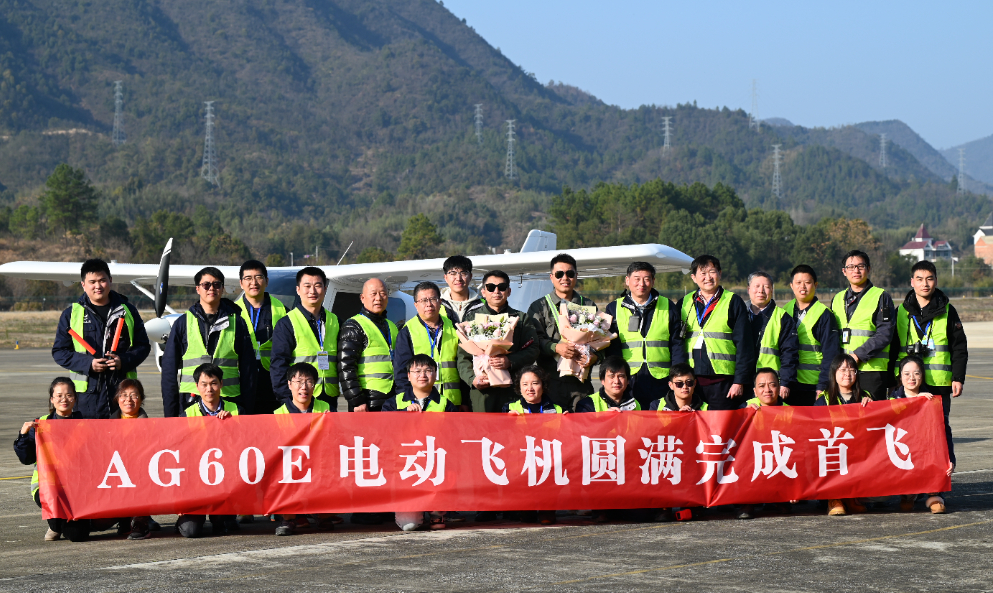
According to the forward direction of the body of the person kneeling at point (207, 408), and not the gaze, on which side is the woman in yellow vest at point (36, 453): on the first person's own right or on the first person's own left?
on the first person's own right

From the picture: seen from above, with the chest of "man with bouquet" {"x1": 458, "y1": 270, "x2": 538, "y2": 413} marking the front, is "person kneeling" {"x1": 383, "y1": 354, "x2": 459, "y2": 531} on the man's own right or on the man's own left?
on the man's own right

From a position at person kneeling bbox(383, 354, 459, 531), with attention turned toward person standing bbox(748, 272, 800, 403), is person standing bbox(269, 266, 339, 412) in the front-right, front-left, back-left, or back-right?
back-left

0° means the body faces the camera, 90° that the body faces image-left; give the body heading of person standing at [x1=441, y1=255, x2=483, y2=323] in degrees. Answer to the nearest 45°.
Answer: approximately 0°

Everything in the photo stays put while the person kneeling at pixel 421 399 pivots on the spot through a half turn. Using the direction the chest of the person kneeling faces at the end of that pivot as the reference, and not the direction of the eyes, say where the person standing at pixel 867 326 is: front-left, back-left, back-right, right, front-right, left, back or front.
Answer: right

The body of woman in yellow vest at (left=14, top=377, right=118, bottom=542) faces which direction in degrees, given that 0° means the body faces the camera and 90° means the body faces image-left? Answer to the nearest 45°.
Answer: approximately 0°

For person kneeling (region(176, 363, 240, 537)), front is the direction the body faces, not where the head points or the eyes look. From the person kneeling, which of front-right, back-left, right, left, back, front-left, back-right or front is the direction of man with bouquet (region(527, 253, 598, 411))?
left

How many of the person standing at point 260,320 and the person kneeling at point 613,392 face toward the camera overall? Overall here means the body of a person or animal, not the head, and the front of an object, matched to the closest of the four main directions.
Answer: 2

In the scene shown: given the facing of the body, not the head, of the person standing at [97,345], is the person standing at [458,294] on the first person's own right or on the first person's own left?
on the first person's own left
